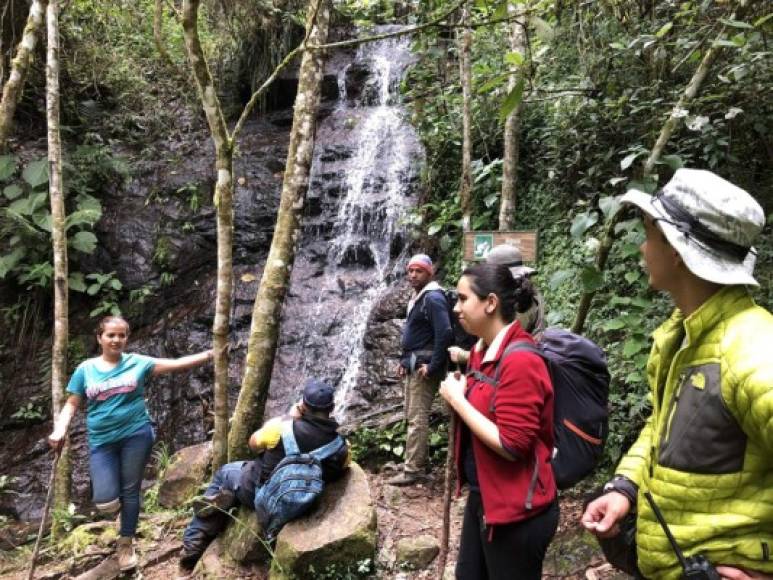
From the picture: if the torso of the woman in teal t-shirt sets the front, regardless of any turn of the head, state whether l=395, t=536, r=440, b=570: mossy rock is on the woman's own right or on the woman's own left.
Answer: on the woman's own left

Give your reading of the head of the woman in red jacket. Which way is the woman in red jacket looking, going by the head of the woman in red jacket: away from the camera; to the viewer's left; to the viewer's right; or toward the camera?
to the viewer's left

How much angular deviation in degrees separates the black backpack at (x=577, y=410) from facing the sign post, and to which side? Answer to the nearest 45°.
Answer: approximately 90° to its left

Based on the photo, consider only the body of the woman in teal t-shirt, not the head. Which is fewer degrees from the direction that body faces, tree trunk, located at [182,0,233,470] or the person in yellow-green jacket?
the person in yellow-green jacket

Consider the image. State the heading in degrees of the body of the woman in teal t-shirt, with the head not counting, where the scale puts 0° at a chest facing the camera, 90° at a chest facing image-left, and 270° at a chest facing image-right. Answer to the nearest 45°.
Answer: approximately 0°

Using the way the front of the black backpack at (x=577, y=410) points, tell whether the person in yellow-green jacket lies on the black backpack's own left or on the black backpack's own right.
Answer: on the black backpack's own right

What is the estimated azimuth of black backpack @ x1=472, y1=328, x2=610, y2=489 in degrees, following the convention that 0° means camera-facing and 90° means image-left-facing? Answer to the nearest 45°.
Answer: approximately 270°

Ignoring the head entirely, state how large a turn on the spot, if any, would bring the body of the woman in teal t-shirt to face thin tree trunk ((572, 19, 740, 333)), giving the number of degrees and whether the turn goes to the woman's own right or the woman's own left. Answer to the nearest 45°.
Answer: approximately 45° to the woman's own left
